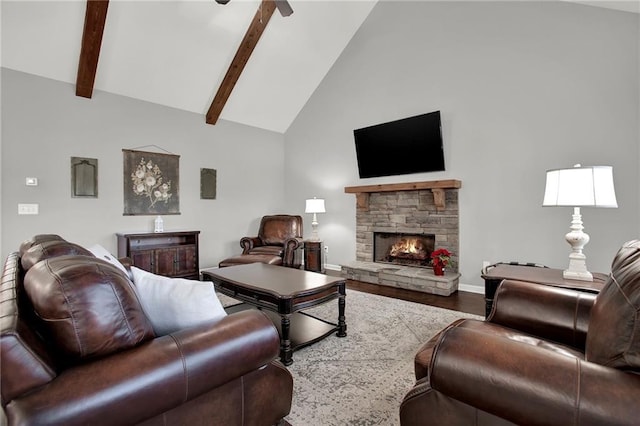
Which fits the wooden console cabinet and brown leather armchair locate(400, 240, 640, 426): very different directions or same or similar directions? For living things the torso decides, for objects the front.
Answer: very different directions

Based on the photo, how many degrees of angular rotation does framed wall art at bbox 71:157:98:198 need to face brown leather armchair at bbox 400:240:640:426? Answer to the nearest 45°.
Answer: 0° — it already faces it

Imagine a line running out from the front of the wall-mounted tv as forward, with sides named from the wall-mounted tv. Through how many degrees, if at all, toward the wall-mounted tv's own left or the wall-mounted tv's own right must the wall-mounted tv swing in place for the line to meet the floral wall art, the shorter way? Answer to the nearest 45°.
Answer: approximately 45° to the wall-mounted tv's own right

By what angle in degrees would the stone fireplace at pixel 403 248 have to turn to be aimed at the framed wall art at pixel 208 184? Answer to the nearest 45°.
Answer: approximately 45° to its right

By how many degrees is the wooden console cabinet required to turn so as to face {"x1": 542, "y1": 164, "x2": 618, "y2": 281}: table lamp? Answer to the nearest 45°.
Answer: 0° — it already faces it

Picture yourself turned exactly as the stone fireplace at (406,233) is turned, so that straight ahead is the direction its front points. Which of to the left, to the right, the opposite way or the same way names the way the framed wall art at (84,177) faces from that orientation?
to the left

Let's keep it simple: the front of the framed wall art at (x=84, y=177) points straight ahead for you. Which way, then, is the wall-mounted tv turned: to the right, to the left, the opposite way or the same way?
to the right

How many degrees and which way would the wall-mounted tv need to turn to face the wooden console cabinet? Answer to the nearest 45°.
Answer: approximately 45° to its right

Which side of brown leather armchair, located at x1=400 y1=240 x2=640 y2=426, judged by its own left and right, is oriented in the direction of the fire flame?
right

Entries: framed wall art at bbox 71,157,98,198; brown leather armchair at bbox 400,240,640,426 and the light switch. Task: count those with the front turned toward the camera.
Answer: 2
